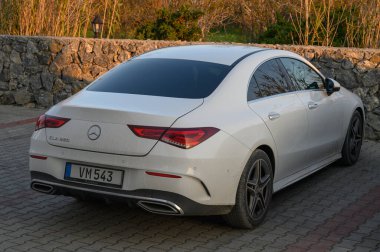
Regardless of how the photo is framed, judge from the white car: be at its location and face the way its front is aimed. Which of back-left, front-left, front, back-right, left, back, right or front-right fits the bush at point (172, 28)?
front-left

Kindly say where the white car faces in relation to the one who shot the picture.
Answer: facing away from the viewer and to the right of the viewer
